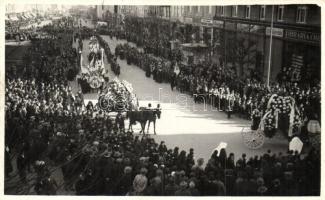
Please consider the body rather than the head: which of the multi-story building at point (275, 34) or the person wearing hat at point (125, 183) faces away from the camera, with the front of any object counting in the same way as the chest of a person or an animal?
the person wearing hat

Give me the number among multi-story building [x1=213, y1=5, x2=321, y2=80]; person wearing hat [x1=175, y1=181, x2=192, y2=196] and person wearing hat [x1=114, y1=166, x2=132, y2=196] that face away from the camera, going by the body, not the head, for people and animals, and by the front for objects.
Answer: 2

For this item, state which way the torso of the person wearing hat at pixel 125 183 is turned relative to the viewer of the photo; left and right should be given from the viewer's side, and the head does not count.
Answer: facing away from the viewer

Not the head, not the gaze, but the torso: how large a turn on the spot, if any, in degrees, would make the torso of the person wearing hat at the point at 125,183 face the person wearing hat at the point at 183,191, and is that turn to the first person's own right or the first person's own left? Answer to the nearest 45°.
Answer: approximately 90° to the first person's own right

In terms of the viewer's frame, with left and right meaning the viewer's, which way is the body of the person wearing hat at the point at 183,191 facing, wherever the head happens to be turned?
facing away from the viewer

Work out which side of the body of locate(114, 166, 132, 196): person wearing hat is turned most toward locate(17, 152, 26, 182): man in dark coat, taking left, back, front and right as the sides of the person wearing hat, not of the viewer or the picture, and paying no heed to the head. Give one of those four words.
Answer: left

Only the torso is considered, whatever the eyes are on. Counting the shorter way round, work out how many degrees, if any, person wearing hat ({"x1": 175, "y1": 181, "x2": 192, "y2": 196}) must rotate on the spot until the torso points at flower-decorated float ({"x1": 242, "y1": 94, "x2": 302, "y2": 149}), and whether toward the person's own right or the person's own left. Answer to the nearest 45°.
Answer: approximately 45° to the person's own right

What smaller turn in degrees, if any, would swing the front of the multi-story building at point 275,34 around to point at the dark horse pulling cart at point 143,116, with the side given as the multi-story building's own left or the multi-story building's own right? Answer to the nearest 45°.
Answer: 0° — it already faces it
